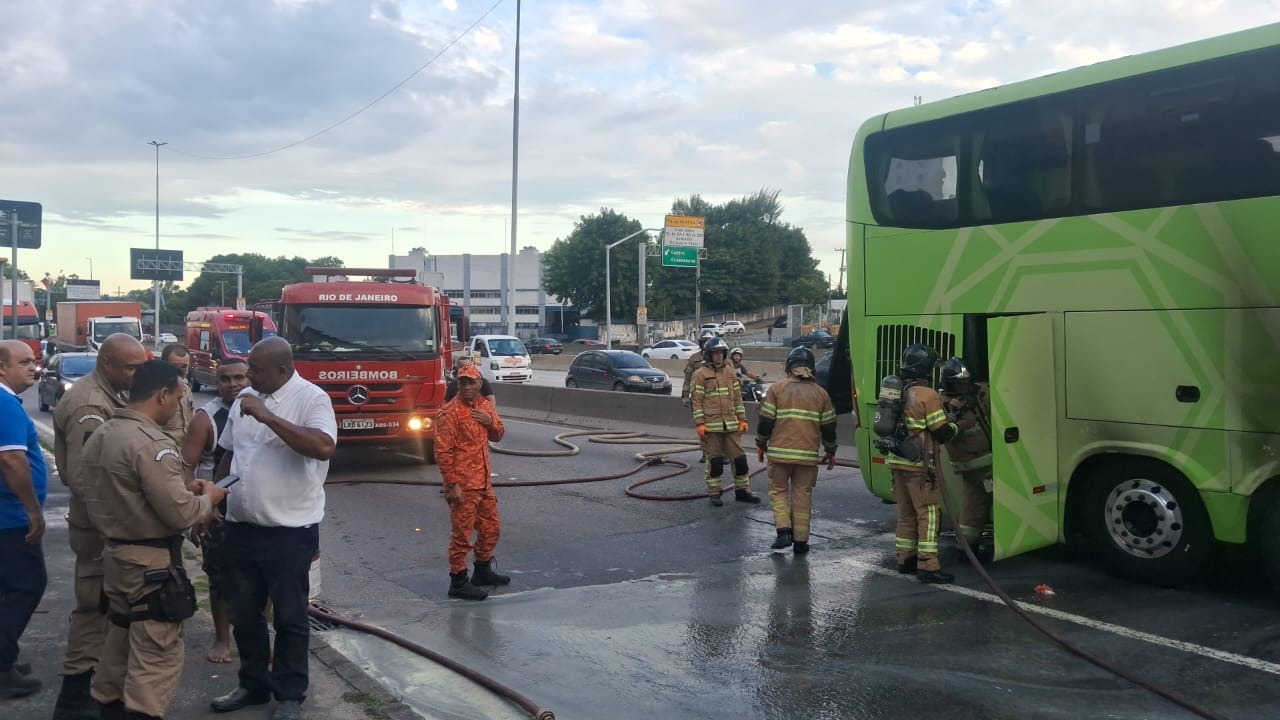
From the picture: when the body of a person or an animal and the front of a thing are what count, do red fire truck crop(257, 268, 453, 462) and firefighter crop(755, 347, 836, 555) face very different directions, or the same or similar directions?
very different directions

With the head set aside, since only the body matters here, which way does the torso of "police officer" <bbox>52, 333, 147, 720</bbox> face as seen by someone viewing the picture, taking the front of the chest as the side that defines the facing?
to the viewer's right

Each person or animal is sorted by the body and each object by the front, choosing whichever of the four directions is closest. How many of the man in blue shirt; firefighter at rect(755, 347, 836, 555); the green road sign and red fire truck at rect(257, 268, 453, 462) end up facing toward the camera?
2

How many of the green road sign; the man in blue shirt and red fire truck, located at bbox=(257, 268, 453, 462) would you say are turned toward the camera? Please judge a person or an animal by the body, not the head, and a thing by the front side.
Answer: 2

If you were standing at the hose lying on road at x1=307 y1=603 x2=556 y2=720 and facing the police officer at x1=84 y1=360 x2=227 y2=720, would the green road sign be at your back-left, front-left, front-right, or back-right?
back-right

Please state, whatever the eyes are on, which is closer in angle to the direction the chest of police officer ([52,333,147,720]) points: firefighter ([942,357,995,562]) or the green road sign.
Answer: the firefighter

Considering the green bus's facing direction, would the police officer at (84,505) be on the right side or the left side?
on its right

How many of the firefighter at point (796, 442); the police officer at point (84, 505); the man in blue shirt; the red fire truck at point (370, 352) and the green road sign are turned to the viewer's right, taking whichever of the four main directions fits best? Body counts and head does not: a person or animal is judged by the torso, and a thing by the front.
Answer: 2

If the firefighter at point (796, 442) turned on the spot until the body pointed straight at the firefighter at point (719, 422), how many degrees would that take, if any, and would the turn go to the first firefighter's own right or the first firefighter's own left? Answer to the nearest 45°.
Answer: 0° — they already face them

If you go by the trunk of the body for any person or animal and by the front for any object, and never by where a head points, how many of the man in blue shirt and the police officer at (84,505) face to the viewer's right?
2

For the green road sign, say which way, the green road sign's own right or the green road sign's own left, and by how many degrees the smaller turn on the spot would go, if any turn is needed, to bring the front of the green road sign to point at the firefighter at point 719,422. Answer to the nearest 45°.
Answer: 0° — it already faces them

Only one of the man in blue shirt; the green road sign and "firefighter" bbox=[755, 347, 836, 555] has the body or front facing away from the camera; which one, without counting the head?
the firefighter

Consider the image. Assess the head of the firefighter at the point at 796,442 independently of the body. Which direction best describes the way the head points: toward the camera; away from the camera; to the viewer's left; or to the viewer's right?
away from the camera
